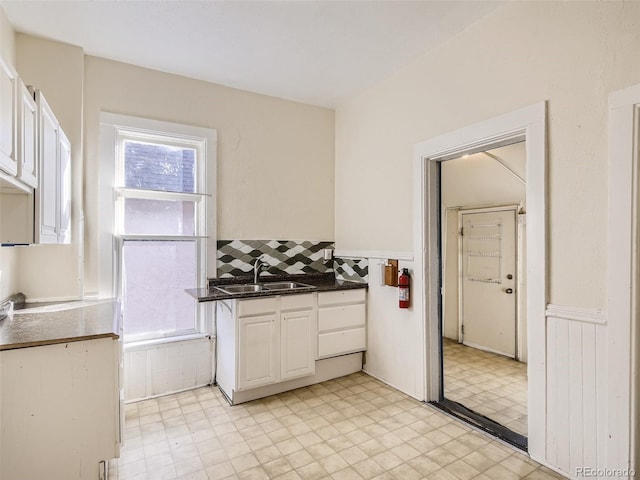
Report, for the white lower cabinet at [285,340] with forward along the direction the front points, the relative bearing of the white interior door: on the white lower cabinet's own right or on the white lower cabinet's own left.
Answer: on the white lower cabinet's own left

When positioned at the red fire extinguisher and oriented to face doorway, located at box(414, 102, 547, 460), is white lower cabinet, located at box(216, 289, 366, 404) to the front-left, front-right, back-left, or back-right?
back-right

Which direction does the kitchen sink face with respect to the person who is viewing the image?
facing the viewer and to the right of the viewer

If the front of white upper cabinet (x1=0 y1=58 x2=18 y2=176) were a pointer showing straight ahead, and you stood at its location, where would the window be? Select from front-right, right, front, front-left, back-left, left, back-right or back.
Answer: front-left

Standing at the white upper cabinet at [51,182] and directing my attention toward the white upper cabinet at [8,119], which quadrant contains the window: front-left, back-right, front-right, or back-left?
back-left

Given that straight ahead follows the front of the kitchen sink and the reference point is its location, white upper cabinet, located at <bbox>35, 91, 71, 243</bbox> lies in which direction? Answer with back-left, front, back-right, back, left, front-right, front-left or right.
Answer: right

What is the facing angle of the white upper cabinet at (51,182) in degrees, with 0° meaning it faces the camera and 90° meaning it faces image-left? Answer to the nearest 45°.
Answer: approximately 270°

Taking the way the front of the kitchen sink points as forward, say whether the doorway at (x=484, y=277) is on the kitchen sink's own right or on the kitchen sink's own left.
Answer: on the kitchen sink's own left

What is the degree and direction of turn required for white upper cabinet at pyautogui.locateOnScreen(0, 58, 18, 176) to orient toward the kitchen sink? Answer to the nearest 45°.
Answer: approximately 45° to its left

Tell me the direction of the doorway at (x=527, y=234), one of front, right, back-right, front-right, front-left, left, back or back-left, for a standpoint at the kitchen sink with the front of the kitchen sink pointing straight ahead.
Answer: front

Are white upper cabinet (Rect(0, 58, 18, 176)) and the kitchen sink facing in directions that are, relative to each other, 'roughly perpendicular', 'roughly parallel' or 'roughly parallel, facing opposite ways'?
roughly perpendicular

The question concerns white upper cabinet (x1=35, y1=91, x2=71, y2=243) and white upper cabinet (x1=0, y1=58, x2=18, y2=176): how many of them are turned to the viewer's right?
2

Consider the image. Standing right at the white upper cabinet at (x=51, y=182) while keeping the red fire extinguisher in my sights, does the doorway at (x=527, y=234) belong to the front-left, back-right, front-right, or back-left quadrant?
front-right

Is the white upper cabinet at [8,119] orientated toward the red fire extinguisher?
yes

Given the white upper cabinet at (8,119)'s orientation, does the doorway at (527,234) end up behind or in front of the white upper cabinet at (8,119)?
in front

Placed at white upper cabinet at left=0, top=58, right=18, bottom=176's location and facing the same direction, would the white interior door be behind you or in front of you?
in front

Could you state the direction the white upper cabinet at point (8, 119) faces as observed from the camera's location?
facing to the right of the viewer

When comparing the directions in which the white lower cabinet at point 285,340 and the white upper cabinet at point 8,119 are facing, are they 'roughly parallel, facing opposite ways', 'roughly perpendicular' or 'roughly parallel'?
roughly perpendicular

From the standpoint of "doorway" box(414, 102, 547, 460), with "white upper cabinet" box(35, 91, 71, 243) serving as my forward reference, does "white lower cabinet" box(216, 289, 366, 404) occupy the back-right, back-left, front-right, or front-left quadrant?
front-right
